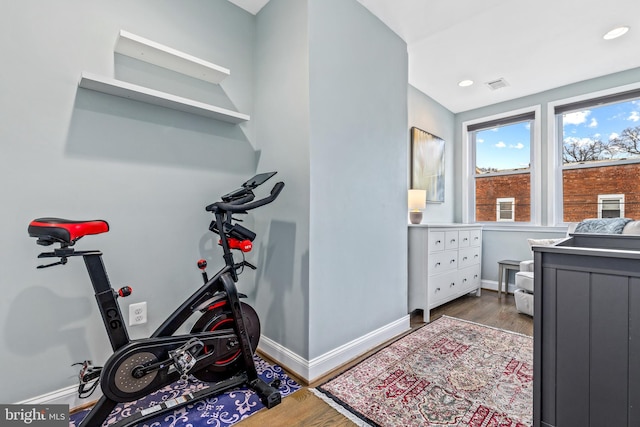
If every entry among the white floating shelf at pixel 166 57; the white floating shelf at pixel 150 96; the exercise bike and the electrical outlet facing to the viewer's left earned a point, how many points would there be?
0

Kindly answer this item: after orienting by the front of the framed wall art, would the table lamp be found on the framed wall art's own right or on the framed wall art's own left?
on the framed wall art's own right

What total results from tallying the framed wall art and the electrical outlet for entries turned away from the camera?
0

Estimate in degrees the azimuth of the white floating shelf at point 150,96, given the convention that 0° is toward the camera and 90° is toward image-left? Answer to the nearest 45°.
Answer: approximately 315°

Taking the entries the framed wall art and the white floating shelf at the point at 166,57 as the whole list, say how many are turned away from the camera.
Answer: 0

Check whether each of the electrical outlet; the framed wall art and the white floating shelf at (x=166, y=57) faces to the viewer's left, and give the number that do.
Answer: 0

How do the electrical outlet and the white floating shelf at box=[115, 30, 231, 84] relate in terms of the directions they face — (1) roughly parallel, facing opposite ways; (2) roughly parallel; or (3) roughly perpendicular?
roughly parallel

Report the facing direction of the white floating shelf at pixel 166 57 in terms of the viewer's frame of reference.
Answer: facing the viewer and to the right of the viewer

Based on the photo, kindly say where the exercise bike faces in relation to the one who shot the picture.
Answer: facing away from the viewer and to the right of the viewer
